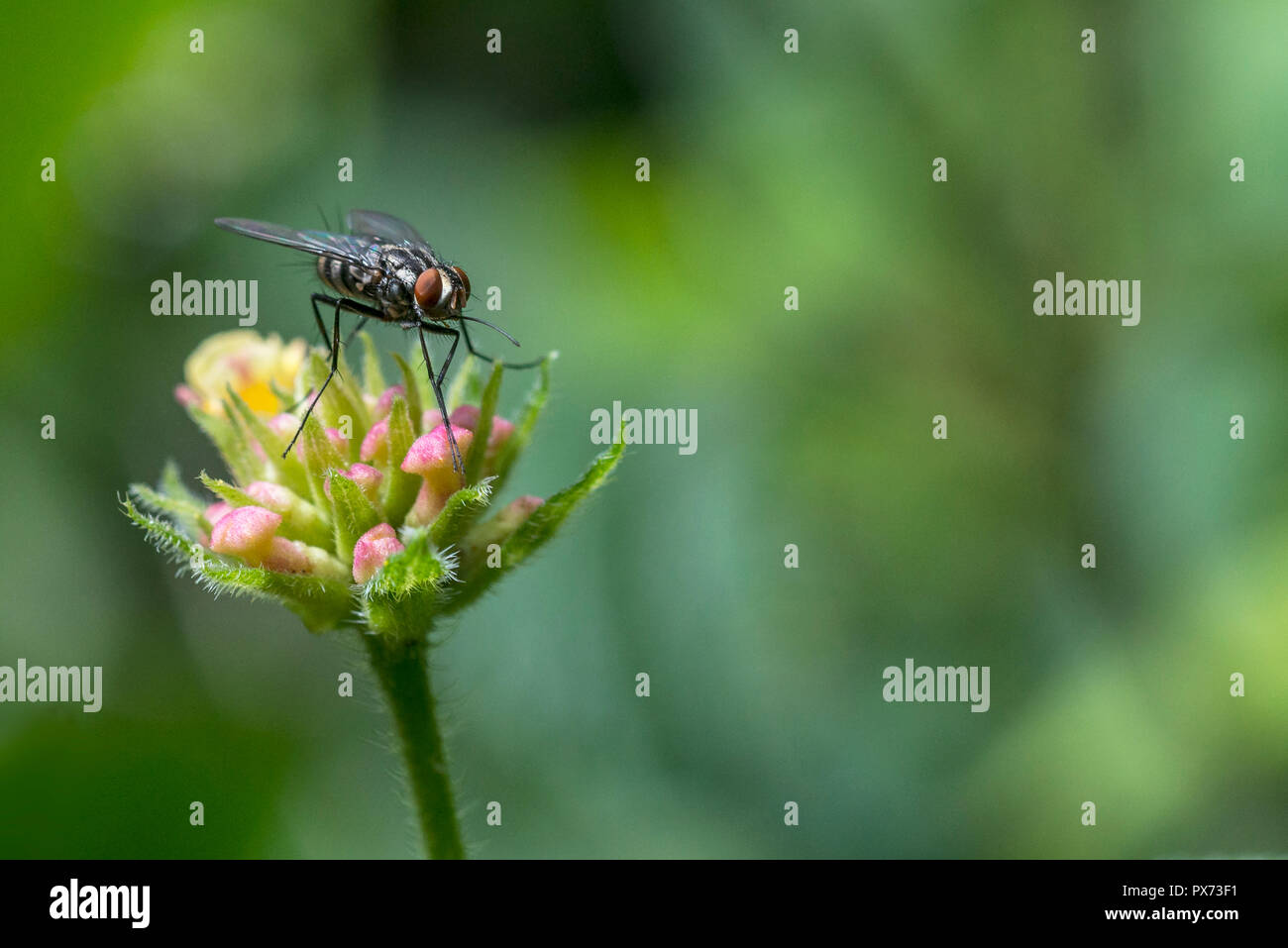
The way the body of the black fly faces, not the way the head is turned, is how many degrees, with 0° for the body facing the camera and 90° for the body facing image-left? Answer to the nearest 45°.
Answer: approximately 315°
